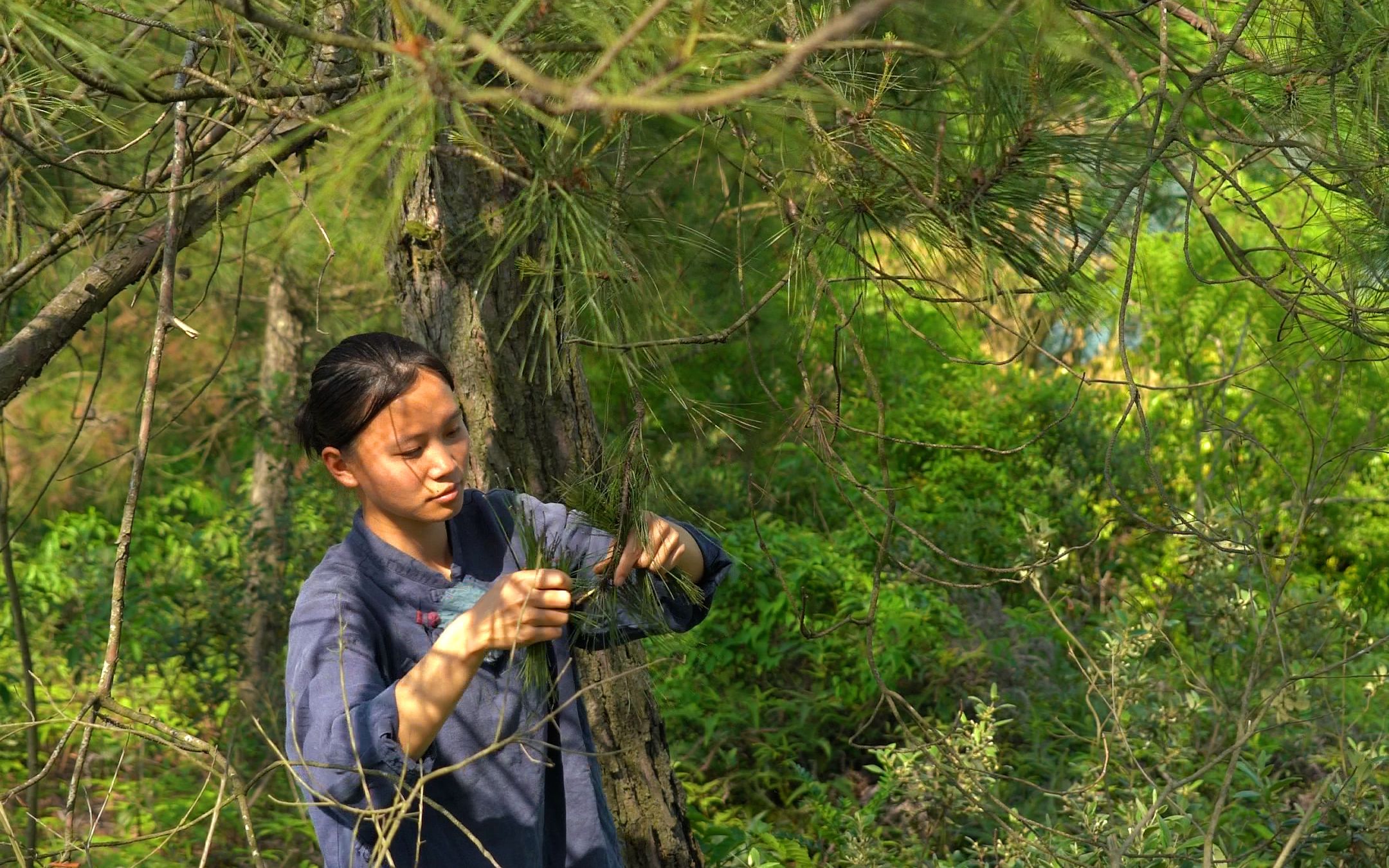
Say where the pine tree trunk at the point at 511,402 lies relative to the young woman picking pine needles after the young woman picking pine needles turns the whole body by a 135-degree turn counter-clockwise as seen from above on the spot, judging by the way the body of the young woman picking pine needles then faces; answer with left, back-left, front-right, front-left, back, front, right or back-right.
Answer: front

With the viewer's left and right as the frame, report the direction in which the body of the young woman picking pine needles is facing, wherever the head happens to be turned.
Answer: facing the viewer and to the right of the viewer
